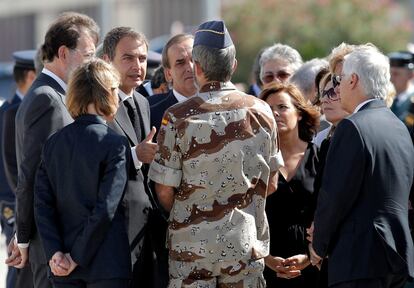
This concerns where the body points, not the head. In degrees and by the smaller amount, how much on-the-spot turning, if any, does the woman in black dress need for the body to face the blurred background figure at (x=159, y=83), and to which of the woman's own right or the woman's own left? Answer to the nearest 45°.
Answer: approximately 90° to the woman's own right

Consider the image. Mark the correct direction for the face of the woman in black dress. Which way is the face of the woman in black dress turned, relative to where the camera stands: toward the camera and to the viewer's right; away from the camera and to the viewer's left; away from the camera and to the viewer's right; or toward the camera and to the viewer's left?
toward the camera and to the viewer's left

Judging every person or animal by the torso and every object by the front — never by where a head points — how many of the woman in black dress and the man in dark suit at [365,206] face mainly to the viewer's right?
0

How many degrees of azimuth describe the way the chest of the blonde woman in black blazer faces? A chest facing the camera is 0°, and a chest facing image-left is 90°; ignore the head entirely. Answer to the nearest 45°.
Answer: approximately 225°

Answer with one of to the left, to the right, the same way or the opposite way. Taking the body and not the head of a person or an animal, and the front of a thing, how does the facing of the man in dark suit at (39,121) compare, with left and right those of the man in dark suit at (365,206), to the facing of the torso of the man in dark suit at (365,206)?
to the right

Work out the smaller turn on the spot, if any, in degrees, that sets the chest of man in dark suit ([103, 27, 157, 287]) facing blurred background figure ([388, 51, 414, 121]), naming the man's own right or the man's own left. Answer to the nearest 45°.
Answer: approximately 90° to the man's own left

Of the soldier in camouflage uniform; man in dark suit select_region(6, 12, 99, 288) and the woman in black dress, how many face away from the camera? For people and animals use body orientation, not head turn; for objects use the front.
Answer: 1

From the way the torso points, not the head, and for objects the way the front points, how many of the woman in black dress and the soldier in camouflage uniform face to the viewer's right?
0

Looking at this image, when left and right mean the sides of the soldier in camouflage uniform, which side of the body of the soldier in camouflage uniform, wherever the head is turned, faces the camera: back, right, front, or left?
back

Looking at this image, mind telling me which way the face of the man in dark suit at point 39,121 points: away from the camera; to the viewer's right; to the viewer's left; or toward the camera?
to the viewer's right
